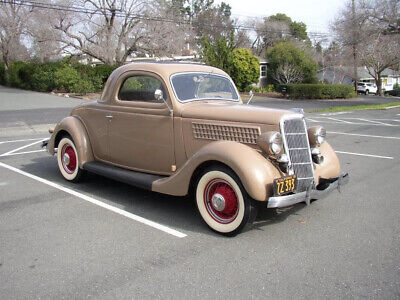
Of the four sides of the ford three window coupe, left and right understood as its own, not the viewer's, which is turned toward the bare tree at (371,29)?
left

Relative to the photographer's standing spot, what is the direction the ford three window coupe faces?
facing the viewer and to the right of the viewer

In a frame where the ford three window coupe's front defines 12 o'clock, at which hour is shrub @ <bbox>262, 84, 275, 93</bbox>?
The shrub is roughly at 8 o'clock from the ford three window coupe.

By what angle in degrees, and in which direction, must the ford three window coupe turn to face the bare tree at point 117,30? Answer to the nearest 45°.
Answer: approximately 135° to its left

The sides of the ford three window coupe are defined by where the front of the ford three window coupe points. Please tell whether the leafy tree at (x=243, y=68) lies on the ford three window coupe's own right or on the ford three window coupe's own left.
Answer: on the ford three window coupe's own left

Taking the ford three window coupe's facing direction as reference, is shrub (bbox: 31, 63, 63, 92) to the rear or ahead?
to the rear

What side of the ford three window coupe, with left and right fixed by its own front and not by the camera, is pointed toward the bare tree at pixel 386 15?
left

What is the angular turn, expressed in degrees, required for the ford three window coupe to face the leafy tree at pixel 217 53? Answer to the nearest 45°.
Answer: approximately 135° to its left

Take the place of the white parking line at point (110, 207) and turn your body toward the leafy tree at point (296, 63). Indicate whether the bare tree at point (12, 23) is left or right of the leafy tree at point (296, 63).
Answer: left

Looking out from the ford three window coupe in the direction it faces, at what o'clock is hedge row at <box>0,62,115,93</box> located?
The hedge row is roughly at 7 o'clock from the ford three window coupe.

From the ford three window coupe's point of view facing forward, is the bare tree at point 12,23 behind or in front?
behind

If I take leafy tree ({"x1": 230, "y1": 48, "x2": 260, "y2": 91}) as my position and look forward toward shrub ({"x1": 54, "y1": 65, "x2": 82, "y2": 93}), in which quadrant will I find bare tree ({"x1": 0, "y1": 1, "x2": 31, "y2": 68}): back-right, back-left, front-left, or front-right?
front-right

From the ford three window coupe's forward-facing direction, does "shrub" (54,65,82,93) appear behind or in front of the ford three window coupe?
behind
